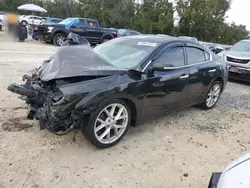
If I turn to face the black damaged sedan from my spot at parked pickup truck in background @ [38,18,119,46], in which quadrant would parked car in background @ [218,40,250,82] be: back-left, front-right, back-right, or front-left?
front-left

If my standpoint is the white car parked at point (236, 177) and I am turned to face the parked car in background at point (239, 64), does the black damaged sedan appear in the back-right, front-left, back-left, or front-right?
front-left

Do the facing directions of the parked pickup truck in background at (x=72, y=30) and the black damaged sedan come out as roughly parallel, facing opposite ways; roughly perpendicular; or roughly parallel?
roughly parallel

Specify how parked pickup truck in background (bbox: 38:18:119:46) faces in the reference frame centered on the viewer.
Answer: facing the viewer and to the left of the viewer

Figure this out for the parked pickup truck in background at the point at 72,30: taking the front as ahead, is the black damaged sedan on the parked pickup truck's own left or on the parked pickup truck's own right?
on the parked pickup truck's own left

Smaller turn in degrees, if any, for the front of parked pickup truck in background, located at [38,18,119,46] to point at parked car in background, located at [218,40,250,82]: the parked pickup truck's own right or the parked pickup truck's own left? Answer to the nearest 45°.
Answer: approximately 90° to the parked pickup truck's own left

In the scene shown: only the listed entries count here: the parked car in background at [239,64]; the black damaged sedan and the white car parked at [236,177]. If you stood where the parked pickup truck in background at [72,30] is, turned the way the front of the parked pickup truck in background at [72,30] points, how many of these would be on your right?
0

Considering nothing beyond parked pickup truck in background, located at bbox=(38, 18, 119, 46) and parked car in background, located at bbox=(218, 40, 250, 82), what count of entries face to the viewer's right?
0

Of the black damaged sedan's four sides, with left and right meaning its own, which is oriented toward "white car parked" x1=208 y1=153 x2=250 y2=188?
left
